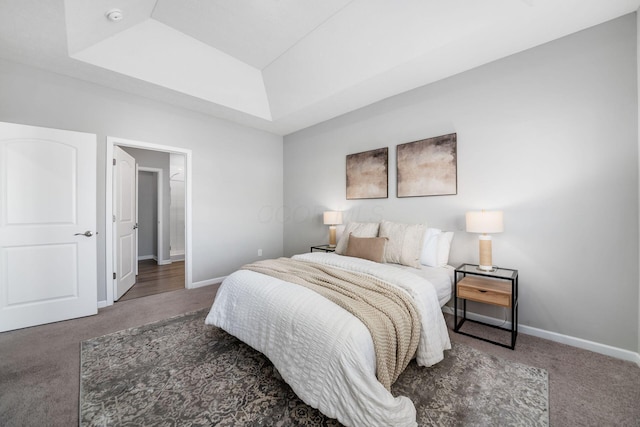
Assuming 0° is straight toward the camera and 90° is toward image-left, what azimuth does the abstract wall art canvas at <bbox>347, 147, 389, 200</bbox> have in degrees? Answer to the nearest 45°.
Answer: approximately 45°

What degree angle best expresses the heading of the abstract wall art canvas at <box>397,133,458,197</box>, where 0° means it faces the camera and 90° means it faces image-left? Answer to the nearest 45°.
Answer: approximately 45°

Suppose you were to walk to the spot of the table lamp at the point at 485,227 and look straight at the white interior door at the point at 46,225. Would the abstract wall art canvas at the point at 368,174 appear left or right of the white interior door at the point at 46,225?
right

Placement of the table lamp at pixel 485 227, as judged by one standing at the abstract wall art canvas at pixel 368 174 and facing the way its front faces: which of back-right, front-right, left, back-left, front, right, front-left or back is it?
left

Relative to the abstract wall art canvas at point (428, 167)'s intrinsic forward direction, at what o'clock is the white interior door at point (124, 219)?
The white interior door is roughly at 1 o'clock from the abstract wall art canvas.

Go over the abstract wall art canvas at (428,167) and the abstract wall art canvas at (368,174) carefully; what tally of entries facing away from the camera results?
0

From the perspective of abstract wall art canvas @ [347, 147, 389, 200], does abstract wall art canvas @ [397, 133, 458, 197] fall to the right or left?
on its left

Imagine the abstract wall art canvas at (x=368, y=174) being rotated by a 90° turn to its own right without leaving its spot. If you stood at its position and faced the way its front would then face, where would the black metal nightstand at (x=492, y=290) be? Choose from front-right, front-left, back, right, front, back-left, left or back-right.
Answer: back

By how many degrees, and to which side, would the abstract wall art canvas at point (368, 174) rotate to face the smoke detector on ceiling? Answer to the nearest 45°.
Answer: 0° — it already faces it

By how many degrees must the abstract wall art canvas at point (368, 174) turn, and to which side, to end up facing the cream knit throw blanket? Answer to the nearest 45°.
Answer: approximately 45° to its left

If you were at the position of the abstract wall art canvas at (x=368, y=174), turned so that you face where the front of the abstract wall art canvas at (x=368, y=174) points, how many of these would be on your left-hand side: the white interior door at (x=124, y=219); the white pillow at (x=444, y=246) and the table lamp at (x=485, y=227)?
2
